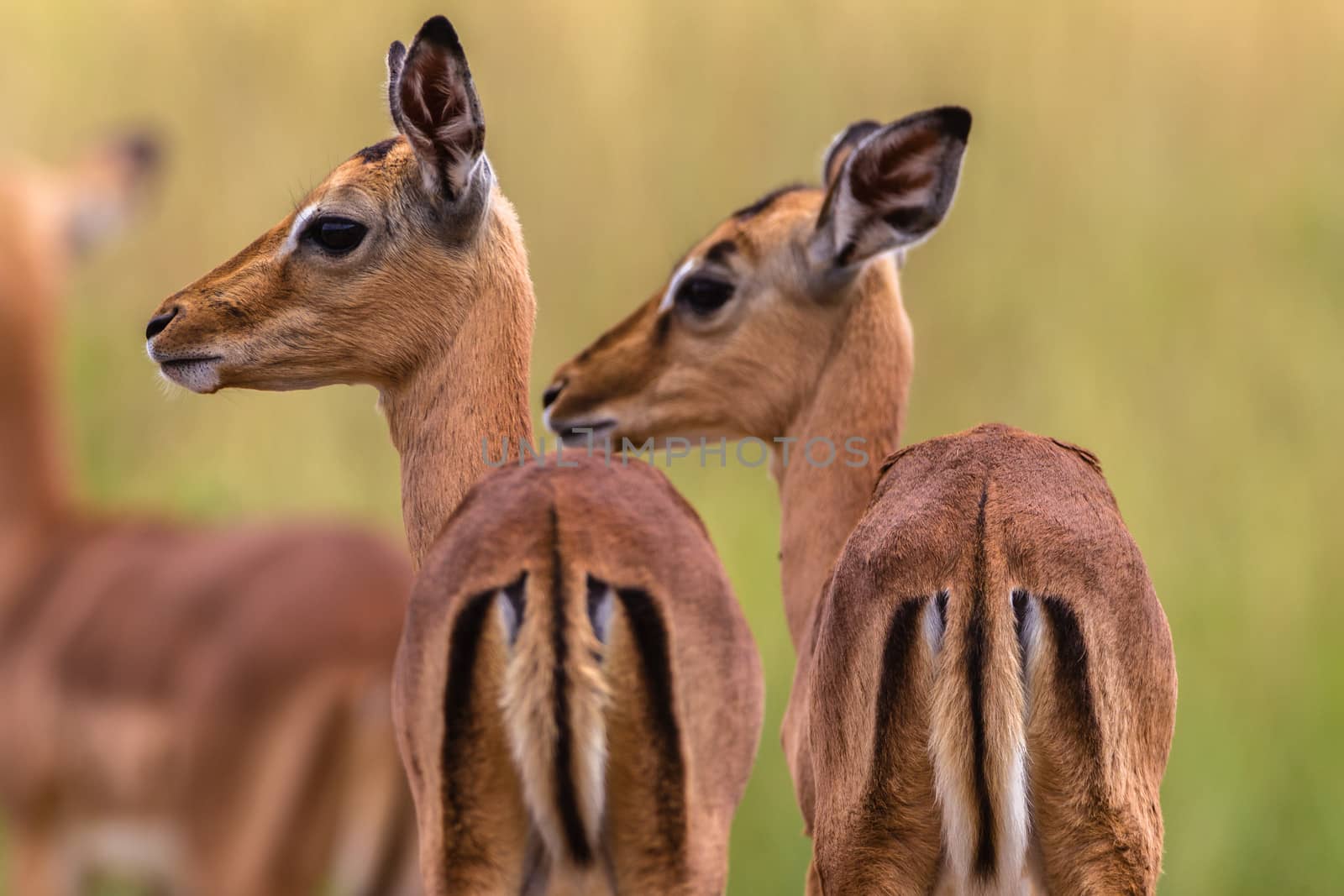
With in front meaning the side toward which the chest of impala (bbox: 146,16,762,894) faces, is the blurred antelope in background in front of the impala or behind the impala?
in front

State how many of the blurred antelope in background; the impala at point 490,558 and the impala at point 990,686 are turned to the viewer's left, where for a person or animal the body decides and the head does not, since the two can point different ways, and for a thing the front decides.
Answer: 1

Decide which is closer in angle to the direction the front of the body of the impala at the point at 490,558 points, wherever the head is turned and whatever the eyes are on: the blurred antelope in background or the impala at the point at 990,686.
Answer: the blurred antelope in background

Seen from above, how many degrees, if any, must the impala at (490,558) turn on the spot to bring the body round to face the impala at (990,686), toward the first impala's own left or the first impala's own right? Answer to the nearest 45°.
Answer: approximately 90° to the first impala's own right

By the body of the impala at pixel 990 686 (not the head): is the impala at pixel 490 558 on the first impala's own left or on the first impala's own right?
on the first impala's own left

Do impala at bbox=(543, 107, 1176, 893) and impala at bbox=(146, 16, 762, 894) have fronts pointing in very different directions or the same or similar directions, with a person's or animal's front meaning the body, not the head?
same or similar directions

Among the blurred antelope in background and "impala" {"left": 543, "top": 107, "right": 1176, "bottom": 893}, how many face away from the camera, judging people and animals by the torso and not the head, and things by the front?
1

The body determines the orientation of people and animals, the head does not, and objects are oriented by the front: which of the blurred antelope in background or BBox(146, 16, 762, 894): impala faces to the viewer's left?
the blurred antelope in background

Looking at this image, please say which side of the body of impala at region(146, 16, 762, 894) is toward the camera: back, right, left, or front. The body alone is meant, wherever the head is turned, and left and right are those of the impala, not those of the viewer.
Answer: back

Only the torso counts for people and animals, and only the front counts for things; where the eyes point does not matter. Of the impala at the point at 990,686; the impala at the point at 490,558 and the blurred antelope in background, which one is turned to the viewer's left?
the blurred antelope in background

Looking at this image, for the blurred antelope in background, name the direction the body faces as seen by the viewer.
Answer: to the viewer's left

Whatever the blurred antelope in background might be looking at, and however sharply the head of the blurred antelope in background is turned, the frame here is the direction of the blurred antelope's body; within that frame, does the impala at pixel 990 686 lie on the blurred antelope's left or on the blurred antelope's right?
on the blurred antelope's left

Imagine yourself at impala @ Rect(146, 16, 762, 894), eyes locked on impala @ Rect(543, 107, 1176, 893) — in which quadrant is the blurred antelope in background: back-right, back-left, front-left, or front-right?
back-left

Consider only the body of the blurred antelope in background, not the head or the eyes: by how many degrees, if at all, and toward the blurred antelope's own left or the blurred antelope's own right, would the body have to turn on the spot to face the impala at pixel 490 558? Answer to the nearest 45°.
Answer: approximately 90° to the blurred antelope's own left

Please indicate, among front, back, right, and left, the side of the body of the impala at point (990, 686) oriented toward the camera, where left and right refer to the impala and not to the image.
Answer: back
